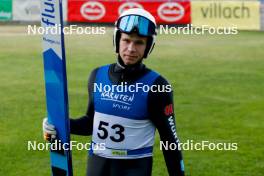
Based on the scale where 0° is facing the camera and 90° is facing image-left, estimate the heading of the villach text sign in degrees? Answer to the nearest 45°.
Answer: approximately 0°

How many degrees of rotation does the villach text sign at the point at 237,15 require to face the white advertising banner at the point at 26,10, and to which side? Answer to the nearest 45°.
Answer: approximately 90° to its right

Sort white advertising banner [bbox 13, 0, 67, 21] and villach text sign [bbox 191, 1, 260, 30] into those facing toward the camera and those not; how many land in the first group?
2

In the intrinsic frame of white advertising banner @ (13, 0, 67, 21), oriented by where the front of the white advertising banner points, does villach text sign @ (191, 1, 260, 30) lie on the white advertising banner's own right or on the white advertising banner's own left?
on the white advertising banner's own left

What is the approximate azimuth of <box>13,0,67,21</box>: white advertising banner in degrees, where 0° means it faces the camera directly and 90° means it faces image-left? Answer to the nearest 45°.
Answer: approximately 0°
